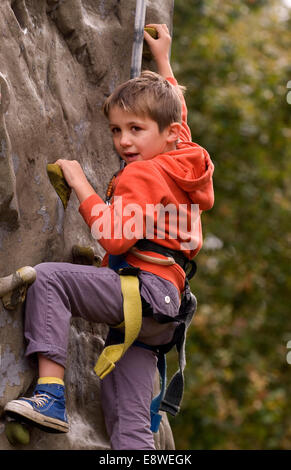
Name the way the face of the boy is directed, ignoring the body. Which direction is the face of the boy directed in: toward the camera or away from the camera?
toward the camera

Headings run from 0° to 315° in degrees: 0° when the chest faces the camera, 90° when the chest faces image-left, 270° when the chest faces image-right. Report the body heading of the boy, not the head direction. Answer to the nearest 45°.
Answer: approximately 90°
